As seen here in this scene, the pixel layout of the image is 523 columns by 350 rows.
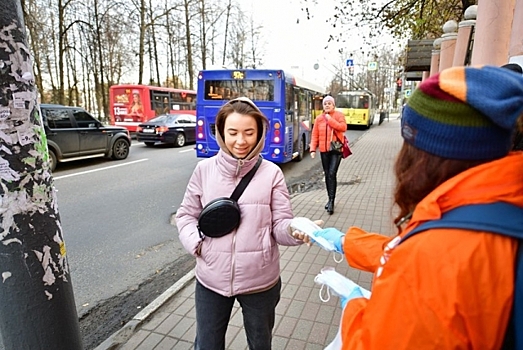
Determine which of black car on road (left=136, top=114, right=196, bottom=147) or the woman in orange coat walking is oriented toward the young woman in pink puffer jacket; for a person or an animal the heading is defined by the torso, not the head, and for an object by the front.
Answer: the woman in orange coat walking

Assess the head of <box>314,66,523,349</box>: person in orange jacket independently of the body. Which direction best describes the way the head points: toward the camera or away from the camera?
away from the camera

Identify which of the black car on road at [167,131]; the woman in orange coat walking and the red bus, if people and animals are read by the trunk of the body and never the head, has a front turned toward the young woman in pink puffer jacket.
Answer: the woman in orange coat walking

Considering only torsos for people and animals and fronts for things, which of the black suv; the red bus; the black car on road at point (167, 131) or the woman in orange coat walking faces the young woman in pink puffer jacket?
the woman in orange coat walking

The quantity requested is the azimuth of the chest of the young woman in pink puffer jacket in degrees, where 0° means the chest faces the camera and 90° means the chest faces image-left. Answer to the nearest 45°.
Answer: approximately 0°
